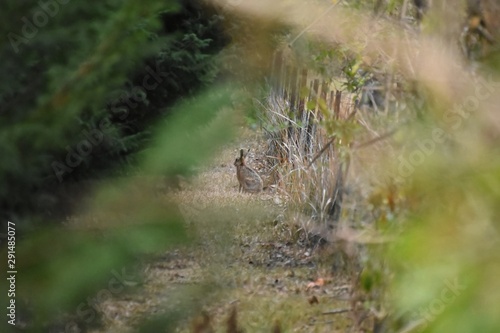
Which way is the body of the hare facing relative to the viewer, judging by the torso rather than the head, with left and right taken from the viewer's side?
facing to the left of the viewer
